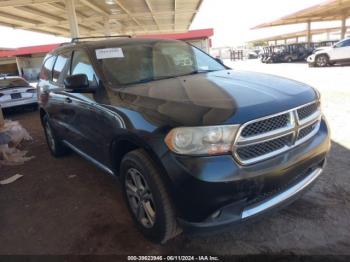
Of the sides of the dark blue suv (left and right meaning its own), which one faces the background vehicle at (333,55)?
left

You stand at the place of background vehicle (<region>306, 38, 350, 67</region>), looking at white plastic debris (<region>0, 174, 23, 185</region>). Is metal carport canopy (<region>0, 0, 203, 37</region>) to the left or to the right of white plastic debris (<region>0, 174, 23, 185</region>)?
right

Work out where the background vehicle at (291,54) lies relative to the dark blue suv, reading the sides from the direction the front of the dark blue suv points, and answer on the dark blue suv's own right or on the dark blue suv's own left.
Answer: on the dark blue suv's own left

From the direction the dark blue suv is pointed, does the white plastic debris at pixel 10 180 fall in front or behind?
behind

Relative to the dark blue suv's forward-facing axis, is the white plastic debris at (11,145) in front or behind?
behind

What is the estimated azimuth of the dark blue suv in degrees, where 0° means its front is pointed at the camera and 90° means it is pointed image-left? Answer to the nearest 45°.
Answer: approximately 315°

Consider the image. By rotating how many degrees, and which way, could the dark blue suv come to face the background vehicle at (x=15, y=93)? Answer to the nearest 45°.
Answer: approximately 180°

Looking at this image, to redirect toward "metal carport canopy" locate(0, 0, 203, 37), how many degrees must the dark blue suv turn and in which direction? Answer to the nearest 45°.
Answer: approximately 135° to its left
